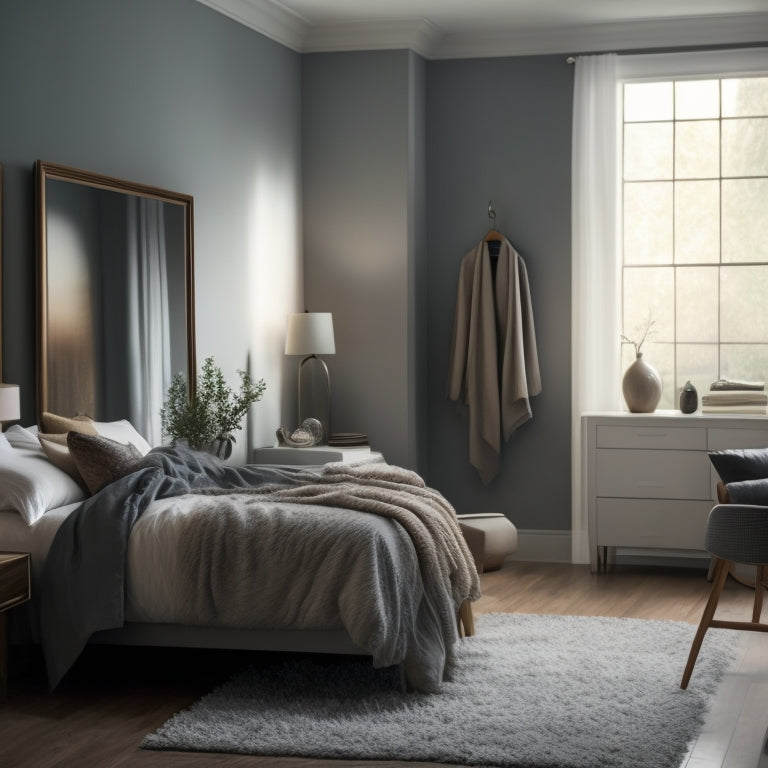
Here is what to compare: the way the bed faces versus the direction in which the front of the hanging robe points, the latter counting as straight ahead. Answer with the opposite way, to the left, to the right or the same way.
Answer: to the left

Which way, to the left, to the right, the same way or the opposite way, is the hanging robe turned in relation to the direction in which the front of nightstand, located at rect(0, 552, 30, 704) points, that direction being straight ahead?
to the right

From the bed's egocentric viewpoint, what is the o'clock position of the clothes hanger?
The clothes hanger is roughly at 10 o'clock from the bed.

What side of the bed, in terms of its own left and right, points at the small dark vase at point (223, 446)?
left

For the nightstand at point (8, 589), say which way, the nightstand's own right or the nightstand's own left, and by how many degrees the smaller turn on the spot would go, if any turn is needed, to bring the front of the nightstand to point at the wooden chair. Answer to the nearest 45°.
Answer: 0° — it already faces it

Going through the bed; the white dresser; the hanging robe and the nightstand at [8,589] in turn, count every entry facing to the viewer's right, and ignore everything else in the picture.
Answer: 2

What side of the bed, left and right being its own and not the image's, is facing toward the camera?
right

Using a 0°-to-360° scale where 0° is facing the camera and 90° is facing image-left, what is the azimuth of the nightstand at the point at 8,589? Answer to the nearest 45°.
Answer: approximately 270°
